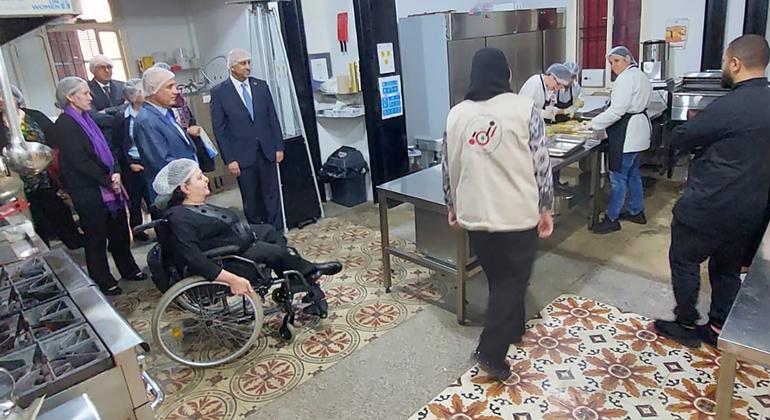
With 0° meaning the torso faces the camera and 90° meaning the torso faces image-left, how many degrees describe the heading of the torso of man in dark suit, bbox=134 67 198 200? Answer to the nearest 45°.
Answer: approximately 270°

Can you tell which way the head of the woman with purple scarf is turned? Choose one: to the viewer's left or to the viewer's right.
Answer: to the viewer's right

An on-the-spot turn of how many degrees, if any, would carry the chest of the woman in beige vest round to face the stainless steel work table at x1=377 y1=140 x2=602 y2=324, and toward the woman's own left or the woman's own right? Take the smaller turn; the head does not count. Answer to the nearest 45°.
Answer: approximately 45° to the woman's own left

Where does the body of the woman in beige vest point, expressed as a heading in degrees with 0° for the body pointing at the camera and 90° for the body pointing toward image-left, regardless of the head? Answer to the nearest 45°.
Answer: approximately 180°

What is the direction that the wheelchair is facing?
to the viewer's right

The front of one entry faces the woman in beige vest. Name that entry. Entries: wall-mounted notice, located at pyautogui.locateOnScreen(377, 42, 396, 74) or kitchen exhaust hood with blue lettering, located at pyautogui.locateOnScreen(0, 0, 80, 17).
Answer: wall-mounted notice, located at pyautogui.locateOnScreen(377, 42, 396, 74)

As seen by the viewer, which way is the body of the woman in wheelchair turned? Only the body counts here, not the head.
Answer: to the viewer's right

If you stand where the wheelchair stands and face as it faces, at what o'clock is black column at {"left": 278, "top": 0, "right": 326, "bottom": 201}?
The black column is roughly at 10 o'clock from the wheelchair.

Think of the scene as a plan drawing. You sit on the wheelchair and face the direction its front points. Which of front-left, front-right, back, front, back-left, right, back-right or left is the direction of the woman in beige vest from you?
front-right

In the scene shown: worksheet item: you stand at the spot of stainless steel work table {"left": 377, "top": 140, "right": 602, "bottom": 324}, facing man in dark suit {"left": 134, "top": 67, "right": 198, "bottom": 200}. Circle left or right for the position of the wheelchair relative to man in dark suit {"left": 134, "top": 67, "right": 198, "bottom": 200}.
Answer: left

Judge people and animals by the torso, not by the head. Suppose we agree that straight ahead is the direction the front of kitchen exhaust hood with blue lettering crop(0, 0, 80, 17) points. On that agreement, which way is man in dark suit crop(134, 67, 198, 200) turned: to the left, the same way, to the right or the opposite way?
to the left

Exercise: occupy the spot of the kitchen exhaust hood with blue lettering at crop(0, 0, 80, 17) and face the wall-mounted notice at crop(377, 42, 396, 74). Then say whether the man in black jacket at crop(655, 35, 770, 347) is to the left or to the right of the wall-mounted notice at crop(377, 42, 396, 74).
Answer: right

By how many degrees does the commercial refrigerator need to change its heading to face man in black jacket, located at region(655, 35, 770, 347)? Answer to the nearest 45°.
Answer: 0° — it already faces them

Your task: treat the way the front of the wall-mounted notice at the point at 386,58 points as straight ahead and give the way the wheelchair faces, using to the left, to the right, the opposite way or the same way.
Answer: to the left

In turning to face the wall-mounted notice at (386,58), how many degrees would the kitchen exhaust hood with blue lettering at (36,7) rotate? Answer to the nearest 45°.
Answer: approximately 135° to its left

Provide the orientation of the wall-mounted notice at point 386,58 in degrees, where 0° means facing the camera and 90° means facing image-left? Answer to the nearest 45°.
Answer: approximately 0°
